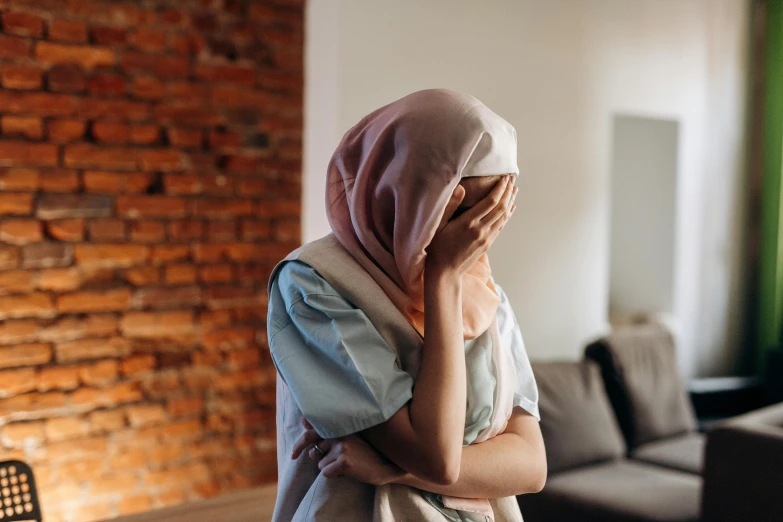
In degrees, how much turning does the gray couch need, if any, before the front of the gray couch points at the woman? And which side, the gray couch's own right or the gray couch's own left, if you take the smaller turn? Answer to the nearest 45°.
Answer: approximately 45° to the gray couch's own right

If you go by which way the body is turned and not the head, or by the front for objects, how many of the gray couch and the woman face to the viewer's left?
0

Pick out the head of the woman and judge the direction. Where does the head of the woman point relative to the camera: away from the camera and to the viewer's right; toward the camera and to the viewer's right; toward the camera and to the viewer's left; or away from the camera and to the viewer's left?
toward the camera and to the viewer's right

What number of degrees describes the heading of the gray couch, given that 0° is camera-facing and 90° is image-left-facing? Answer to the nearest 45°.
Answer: approximately 315°

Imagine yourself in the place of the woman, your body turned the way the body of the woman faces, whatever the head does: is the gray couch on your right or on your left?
on your left

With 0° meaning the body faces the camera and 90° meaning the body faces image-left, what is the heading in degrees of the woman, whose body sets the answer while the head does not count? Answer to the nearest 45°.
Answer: approximately 315°
